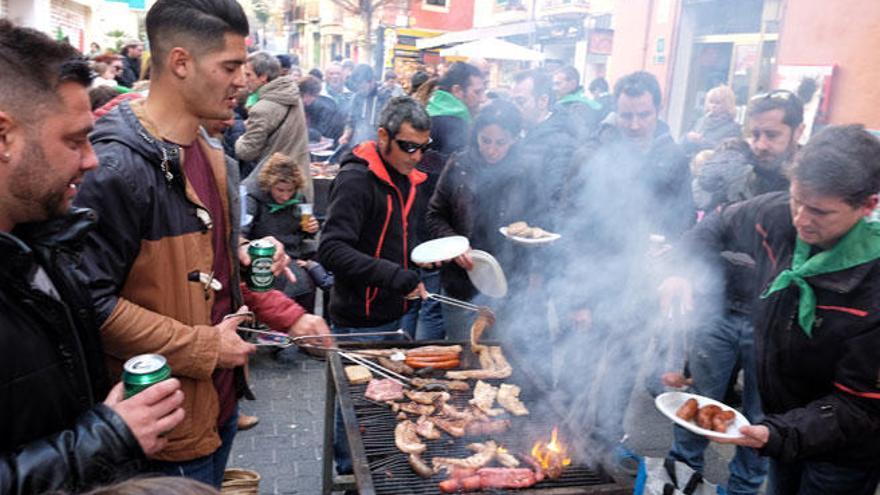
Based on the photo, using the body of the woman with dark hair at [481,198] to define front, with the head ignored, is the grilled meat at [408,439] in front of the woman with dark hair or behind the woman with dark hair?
in front

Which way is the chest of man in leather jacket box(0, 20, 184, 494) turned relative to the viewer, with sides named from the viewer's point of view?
facing to the right of the viewer

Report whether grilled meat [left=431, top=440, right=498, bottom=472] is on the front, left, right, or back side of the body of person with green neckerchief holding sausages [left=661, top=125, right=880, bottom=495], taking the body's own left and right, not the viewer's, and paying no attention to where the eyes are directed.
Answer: front

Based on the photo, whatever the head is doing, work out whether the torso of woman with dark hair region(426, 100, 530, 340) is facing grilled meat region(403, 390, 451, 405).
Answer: yes

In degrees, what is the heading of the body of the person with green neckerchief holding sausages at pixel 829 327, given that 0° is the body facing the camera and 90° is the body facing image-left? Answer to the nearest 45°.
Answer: approximately 45°

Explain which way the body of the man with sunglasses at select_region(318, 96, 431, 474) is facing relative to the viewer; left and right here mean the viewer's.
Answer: facing the viewer and to the right of the viewer

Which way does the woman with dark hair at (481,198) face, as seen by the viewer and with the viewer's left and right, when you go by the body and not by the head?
facing the viewer

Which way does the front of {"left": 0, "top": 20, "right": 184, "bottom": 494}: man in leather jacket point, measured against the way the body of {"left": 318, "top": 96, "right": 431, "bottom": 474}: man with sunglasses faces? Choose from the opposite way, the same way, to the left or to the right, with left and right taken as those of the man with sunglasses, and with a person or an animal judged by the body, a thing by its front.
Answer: to the left

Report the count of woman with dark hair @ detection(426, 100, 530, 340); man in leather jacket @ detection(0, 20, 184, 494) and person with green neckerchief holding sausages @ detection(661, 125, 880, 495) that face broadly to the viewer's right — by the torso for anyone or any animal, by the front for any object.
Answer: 1

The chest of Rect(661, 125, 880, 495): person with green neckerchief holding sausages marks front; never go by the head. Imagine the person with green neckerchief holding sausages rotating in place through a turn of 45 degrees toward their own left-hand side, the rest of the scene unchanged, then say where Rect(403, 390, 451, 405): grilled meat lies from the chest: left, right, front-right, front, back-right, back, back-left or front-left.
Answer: right

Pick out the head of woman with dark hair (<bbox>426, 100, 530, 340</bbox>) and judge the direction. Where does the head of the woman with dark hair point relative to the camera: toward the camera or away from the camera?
toward the camera

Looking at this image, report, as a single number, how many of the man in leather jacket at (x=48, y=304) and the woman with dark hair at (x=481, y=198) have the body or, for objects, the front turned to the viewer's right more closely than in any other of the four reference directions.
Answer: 1

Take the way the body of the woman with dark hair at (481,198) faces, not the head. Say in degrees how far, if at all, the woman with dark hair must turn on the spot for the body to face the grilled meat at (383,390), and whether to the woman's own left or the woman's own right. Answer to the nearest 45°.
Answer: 0° — they already face it

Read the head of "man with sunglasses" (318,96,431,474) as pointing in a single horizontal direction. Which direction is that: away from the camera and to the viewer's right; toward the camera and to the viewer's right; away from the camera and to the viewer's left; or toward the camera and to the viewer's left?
toward the camera and to the viewer's right

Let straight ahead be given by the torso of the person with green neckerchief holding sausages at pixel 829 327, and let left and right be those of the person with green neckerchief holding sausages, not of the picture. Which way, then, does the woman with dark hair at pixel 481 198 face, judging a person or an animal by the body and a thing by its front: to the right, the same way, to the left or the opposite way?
to the left

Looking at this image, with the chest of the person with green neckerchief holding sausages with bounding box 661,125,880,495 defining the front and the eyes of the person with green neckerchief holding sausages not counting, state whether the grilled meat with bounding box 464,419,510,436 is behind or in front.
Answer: in front

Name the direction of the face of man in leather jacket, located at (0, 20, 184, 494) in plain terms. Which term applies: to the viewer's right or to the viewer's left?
to the viewer's right

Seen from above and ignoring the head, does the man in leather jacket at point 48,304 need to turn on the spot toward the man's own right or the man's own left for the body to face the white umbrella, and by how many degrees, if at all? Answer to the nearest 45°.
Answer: approximately 45° to the man's own left
